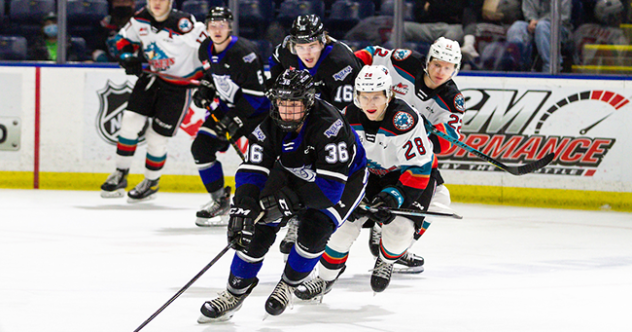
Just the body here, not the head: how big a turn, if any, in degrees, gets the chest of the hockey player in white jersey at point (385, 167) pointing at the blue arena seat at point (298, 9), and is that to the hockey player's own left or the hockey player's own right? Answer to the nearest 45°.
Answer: approximately 135° to the hockey player's own right

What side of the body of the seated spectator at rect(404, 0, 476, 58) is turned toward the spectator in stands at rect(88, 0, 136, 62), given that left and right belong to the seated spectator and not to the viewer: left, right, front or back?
right

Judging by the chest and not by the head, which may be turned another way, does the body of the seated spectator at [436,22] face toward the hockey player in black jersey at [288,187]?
yes

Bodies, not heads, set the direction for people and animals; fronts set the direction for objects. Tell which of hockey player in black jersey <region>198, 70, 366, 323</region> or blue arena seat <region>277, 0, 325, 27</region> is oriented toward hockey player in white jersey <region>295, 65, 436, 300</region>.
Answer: the blue arena seat

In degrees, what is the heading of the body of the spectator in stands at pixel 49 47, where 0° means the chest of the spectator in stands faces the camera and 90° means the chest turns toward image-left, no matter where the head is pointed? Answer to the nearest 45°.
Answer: approximately 0°

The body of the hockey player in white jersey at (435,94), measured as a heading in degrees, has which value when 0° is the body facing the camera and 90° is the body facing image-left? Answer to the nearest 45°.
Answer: approximately 0°
